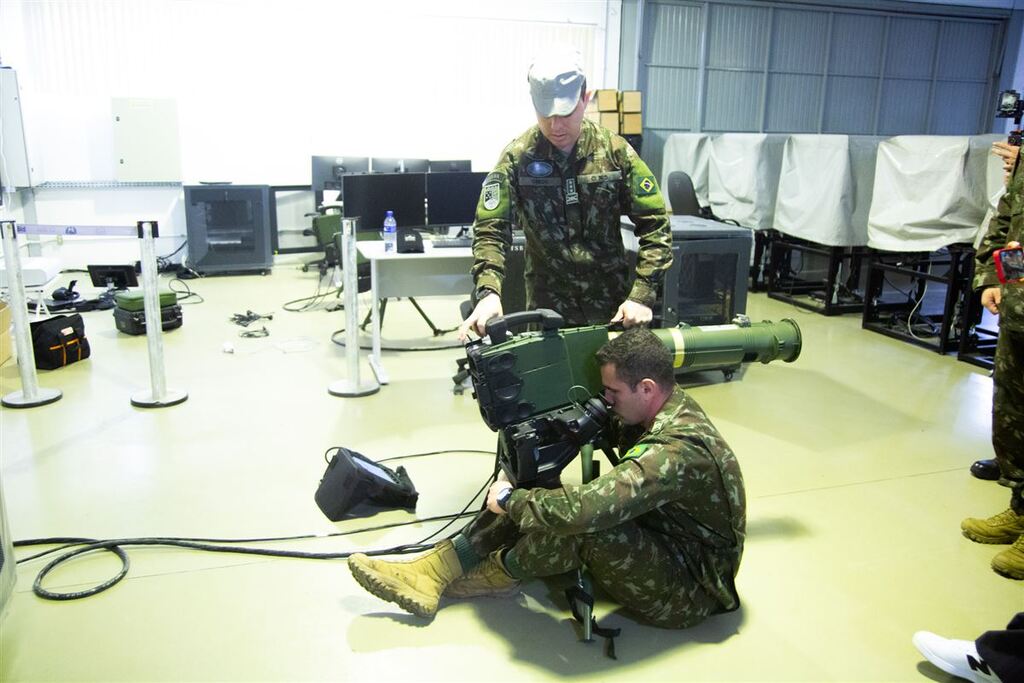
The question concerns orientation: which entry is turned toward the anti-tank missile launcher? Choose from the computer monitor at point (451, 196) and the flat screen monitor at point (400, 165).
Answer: the computer monitor

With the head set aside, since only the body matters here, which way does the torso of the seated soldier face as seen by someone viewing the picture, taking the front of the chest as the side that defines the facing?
to the viewer's left

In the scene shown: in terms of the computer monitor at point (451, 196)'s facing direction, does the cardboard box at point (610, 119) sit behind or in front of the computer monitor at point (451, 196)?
behind

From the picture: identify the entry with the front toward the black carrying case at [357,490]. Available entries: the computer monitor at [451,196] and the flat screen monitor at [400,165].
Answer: the computer monitor

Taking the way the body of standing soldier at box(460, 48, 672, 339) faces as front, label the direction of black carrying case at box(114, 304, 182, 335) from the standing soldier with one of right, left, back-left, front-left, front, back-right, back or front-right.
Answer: back-right

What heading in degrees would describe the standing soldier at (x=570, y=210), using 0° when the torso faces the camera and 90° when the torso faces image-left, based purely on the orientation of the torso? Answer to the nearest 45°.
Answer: approximately 0°

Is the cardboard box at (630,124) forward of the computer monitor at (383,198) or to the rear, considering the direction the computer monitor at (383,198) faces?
to the rear

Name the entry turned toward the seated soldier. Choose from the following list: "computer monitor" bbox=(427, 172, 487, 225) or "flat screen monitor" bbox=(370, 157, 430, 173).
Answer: the computer monitor

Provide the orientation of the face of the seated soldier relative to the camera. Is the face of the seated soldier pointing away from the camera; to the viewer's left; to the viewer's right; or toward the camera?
to the viewer's left
